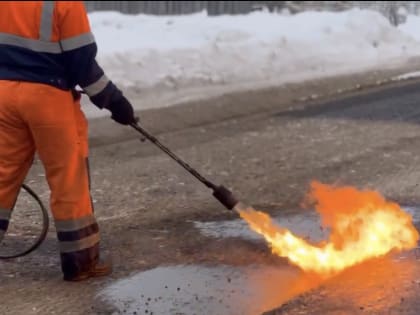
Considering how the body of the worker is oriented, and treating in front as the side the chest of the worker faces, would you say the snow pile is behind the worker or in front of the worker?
in front

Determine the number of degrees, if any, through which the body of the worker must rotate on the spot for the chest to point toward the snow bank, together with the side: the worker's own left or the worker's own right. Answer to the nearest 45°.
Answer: approximately 45° to the worker's own left

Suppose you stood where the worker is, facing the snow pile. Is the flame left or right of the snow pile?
right

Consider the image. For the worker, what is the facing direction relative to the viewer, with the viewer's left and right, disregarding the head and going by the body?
facing away from the viewer and to the right of the viewer
